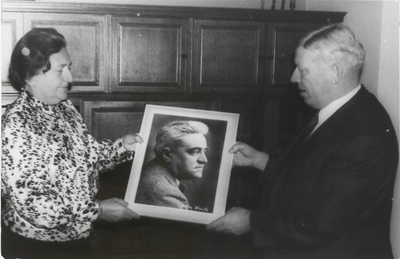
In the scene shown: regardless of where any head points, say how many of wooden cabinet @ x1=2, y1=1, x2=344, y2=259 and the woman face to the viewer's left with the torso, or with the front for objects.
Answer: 0

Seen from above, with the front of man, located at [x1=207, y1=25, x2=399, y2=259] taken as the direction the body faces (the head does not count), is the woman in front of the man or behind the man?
in front

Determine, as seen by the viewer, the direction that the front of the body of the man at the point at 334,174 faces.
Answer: to the viewer's left

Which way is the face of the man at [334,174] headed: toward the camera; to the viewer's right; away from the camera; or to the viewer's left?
to the viewer's left

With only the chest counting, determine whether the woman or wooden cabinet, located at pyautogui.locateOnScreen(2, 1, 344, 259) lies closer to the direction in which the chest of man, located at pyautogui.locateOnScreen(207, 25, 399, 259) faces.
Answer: the woman

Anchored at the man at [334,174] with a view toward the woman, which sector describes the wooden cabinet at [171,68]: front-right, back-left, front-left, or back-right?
front-right

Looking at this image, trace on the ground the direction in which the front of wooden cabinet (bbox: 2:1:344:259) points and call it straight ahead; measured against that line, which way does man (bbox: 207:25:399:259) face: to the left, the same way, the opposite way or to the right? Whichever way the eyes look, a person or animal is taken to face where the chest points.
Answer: to the right

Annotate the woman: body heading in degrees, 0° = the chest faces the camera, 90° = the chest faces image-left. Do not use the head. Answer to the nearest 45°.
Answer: approximately 270°

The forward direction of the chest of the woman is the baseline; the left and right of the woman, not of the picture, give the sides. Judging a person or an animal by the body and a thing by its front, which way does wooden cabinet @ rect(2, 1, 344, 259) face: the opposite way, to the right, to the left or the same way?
to the right

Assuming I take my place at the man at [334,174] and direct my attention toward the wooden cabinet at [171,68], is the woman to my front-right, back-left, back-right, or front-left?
front-left

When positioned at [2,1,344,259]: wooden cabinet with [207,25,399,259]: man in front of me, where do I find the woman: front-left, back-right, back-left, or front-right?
front-right

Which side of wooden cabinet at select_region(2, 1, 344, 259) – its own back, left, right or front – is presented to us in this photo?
front

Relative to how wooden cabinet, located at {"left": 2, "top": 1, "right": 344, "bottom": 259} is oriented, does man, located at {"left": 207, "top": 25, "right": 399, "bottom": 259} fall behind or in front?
in front

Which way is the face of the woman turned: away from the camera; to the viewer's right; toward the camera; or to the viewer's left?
to the viewer's right
